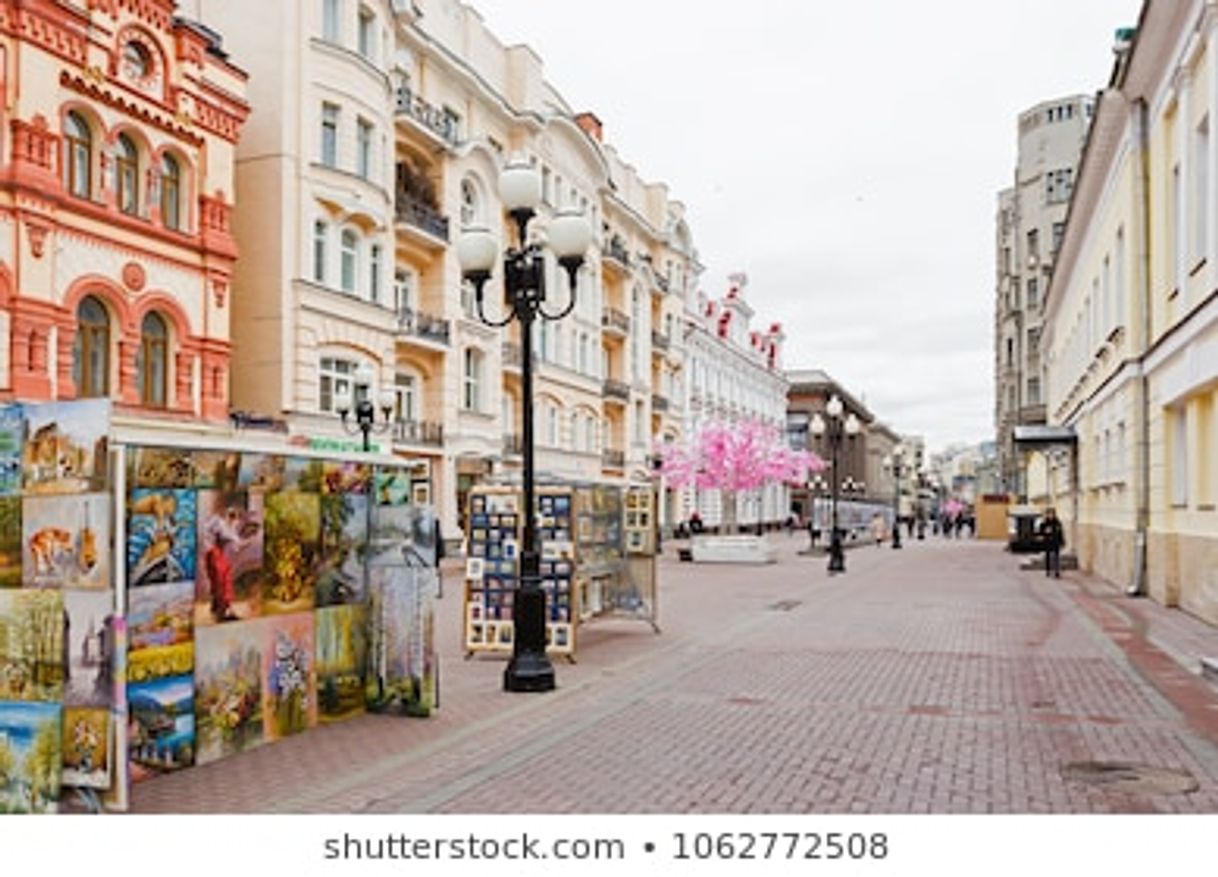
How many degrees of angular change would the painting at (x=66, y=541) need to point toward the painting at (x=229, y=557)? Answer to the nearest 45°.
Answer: approximately 135° to its left

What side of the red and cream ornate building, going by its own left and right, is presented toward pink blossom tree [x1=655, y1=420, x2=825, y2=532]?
left

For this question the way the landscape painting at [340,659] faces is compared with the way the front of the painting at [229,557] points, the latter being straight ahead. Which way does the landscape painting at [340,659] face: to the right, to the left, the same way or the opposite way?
the same way

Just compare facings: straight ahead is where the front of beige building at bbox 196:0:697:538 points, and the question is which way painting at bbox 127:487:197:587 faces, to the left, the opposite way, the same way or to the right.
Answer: the same way

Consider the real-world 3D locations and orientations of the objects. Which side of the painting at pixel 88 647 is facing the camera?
front

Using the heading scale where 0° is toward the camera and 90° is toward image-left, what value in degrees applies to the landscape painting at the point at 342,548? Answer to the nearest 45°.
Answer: approximately 315°

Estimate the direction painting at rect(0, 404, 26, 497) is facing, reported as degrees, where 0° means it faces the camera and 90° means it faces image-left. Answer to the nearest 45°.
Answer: approximately 0°

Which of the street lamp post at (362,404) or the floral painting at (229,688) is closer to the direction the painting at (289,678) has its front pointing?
the floral painting

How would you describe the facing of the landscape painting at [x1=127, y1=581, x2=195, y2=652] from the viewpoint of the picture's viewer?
facing the viewer and to the right of the viewer

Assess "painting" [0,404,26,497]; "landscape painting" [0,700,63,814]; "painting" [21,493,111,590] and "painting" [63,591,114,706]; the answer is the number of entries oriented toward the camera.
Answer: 4

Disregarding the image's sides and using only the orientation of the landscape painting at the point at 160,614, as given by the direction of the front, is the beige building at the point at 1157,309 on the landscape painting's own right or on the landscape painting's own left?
on the landscape painting's own left

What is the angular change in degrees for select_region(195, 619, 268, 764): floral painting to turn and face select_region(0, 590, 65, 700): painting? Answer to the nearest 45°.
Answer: approximately 90° to its right

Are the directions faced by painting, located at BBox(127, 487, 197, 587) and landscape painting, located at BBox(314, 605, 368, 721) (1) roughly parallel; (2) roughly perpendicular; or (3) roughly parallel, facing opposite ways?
roughly parallel

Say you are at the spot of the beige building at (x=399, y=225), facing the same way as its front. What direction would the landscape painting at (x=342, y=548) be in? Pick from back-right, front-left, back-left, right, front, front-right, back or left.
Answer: front-right

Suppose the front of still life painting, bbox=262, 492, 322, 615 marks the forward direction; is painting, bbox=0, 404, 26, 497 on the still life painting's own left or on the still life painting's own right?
on the still life painting's own right
